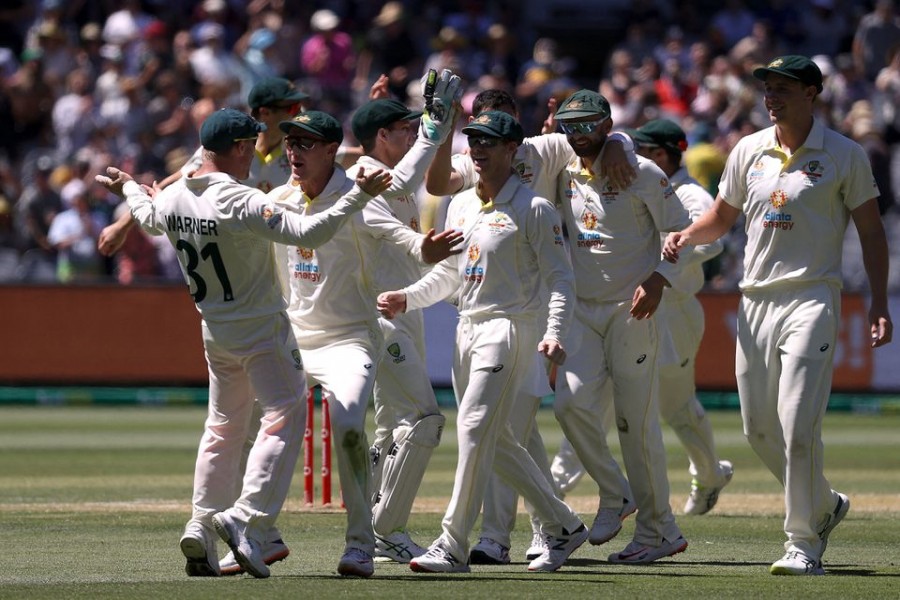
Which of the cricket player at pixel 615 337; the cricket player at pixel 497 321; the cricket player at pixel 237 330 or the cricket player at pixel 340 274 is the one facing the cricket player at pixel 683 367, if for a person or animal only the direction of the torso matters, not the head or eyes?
the cricket player at pixel 237 330

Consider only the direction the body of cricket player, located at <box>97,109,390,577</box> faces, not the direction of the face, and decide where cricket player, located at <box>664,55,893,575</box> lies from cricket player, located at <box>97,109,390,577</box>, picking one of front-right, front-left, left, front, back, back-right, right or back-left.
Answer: front-right

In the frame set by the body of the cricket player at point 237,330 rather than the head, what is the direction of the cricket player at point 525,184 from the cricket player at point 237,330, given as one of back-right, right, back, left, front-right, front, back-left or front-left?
front

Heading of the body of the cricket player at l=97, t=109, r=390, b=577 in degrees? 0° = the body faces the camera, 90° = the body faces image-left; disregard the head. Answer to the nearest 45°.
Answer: approximately 225°

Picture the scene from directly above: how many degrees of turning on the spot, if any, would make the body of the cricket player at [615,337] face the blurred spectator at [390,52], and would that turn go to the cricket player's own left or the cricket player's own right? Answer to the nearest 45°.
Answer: approximately 135° to the cricket player's own right

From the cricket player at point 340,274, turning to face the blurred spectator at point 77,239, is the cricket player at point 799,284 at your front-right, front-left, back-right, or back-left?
back-right

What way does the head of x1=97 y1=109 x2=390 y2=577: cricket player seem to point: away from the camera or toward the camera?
away from the camera

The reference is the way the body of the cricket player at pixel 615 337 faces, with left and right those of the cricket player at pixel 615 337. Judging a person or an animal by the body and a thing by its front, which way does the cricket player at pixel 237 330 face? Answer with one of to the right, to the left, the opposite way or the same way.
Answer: the opposite way

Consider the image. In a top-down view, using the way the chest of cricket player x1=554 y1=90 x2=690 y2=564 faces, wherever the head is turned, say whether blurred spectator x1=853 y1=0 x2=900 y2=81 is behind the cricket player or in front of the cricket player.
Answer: behind

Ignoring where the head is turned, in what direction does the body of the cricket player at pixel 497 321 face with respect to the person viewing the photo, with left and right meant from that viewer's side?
facing the viewer and to the left of the viewer

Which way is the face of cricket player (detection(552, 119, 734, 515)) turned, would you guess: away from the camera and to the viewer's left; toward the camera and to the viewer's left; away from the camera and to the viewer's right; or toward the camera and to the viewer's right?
toward the camera and to the viewer's left
